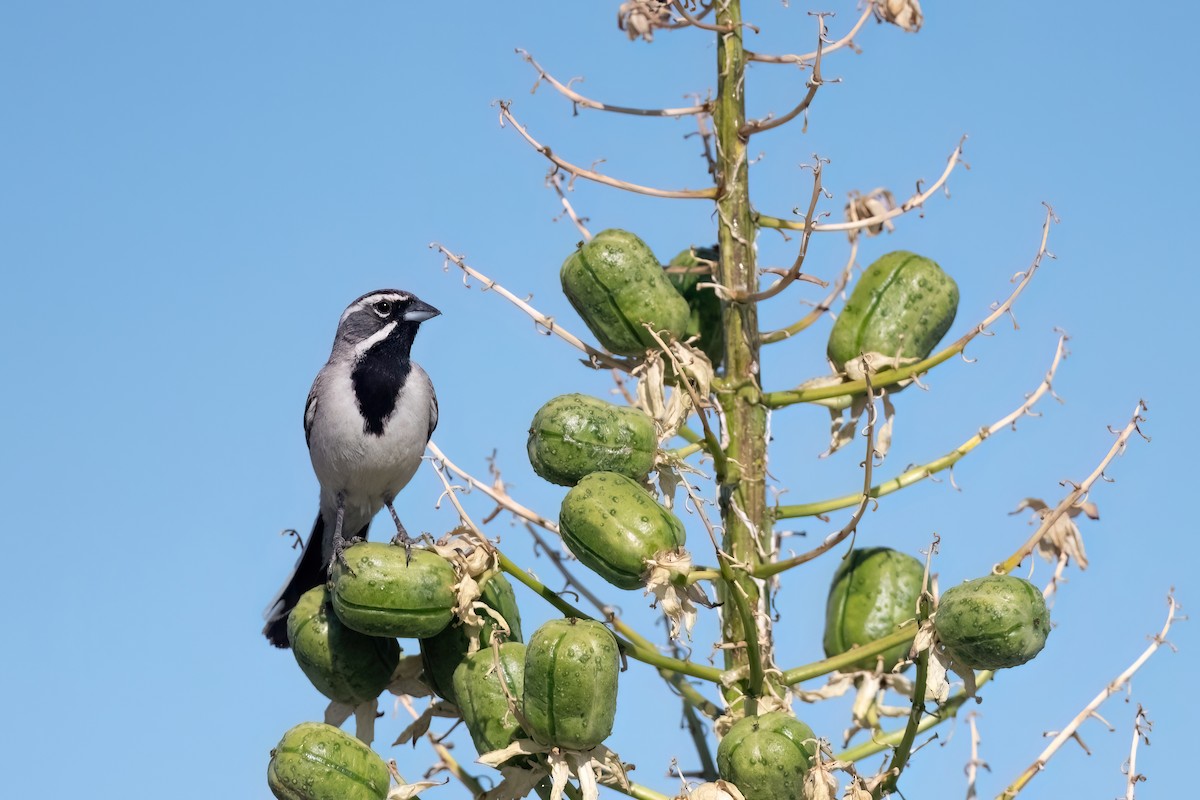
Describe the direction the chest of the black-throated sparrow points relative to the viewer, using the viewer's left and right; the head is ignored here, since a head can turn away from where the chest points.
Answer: facing the viewer and to the right of the viewer
